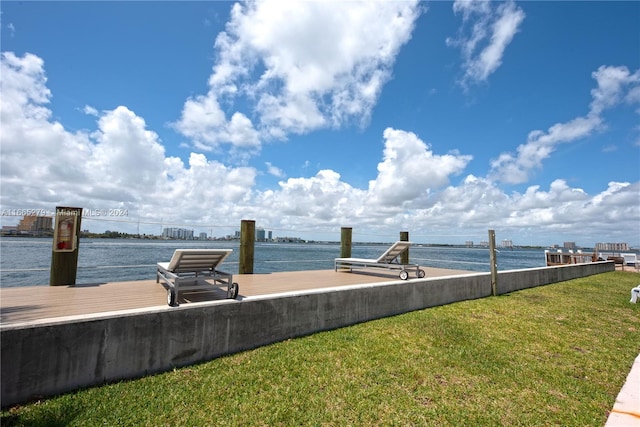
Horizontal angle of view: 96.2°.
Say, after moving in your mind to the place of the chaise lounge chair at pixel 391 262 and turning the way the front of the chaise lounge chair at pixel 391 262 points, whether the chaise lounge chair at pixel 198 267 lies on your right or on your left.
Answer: on your left

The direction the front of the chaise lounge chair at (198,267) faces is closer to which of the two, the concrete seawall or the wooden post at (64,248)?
the wooden post

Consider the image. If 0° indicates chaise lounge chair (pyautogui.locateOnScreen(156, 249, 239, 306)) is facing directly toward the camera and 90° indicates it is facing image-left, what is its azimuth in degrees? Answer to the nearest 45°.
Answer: approximately 135°

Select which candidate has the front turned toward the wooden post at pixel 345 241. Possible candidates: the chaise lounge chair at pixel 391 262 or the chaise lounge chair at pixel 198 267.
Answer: the chaise lounge chair at pixel 391 262

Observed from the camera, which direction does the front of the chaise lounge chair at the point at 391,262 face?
facing away from the viewer and to the left of the viewer

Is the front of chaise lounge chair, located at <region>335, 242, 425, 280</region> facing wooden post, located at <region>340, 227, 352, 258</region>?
yes
